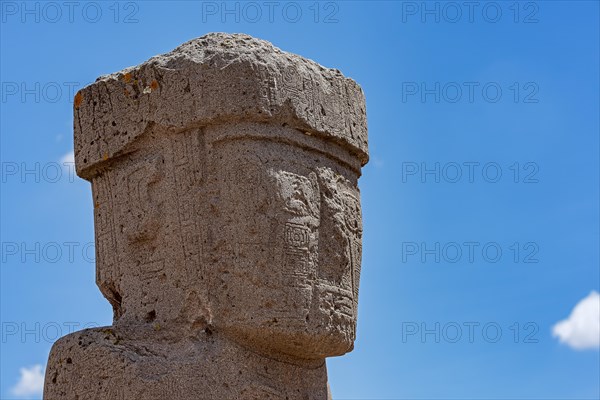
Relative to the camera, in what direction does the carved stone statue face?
facing the viewer and to the right of the viewer
